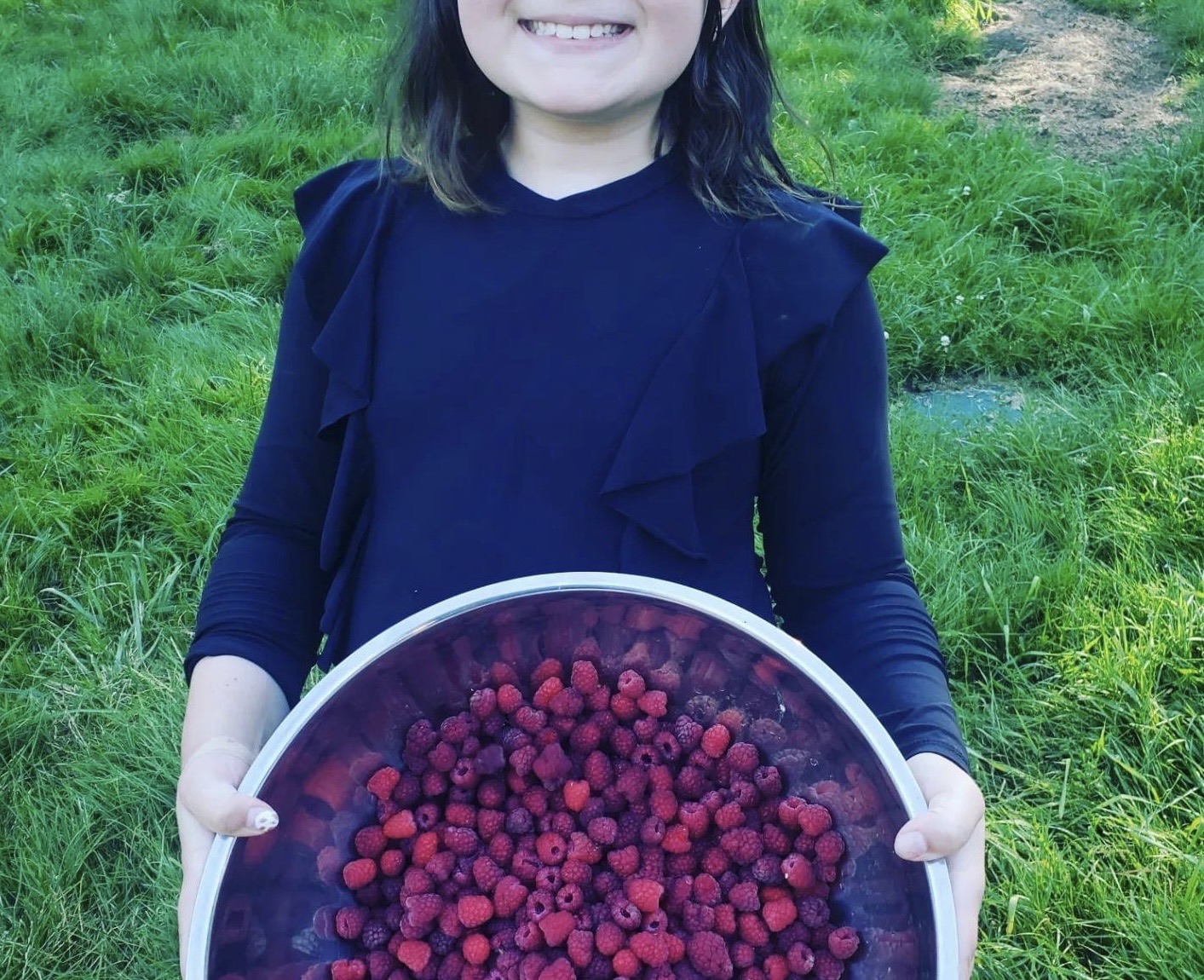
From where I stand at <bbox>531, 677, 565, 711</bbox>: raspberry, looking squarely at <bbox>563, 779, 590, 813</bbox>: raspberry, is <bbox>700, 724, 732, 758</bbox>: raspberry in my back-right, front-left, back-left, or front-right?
front-left

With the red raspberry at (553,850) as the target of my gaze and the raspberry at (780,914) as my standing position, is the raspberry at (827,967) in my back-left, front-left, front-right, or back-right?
back-left

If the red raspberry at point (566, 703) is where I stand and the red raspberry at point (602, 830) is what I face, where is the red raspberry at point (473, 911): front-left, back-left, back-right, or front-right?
front-right

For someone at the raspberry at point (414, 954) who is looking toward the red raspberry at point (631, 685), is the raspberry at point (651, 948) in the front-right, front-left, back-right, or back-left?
front-right

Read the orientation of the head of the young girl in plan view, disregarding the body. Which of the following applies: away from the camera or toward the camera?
toward the camera

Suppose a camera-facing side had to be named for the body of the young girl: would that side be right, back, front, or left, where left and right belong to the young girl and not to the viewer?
front
